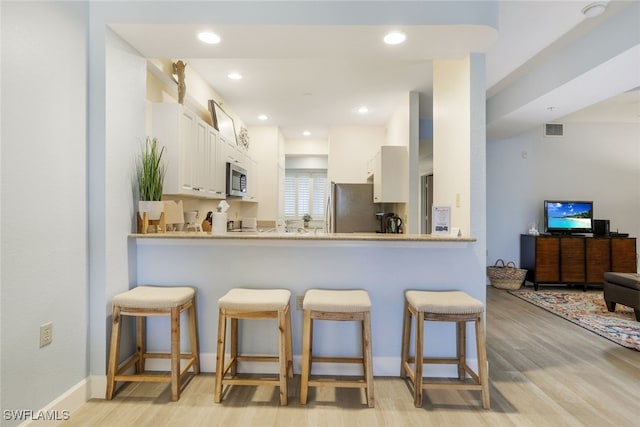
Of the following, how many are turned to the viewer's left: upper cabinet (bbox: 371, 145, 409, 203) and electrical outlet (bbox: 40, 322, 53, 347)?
1

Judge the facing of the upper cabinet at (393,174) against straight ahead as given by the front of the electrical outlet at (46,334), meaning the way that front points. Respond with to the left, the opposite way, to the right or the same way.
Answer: the opposite way

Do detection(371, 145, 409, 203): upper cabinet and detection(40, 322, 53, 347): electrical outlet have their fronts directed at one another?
no

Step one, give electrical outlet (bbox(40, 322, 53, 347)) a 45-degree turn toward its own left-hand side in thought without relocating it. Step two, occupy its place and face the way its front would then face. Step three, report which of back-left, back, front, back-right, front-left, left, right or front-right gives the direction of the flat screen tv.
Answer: front

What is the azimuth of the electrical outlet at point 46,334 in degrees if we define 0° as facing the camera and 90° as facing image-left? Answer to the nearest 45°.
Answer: approximately 315°

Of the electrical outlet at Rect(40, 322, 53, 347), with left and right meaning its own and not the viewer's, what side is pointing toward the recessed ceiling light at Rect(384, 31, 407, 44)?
front
